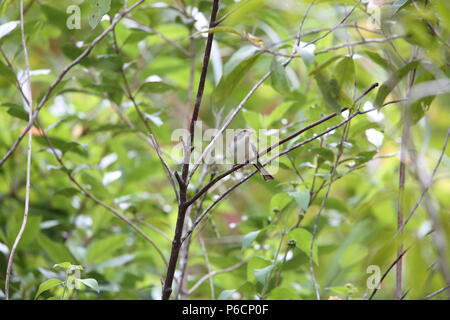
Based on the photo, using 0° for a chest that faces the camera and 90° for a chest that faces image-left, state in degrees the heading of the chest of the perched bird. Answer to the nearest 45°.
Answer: approximately 45°
